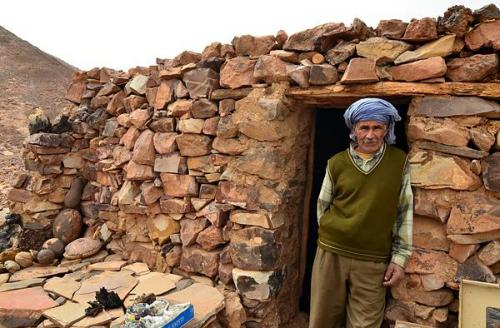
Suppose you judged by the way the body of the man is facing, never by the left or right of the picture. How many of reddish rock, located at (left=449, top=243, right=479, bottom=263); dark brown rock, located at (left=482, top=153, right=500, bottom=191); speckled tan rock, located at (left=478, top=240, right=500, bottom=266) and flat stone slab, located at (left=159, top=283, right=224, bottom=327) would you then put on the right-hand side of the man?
1

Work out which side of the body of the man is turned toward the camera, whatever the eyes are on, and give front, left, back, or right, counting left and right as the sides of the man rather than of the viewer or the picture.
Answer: front

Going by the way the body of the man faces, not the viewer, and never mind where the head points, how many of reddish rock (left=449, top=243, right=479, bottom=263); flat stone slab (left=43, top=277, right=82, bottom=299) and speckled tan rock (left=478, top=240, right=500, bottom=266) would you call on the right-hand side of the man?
1

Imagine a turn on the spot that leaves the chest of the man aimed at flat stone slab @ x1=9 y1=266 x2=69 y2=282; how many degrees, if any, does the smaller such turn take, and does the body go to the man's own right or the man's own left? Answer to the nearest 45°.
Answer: approximately 90° to the man's own right

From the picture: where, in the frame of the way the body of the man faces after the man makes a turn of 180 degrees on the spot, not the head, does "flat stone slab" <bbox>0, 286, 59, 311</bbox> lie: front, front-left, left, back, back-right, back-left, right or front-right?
left

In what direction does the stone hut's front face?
toward the camera

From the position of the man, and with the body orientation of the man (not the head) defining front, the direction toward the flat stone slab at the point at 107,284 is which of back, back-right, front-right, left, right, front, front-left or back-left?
right

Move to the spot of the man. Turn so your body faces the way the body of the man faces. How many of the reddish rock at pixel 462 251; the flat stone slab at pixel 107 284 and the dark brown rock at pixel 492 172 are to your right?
1

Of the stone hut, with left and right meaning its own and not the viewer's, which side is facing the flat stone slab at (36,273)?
right

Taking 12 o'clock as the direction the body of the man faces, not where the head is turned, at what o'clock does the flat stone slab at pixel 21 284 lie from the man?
The flat stone slab is roughly at 3 o'clock from the man.
